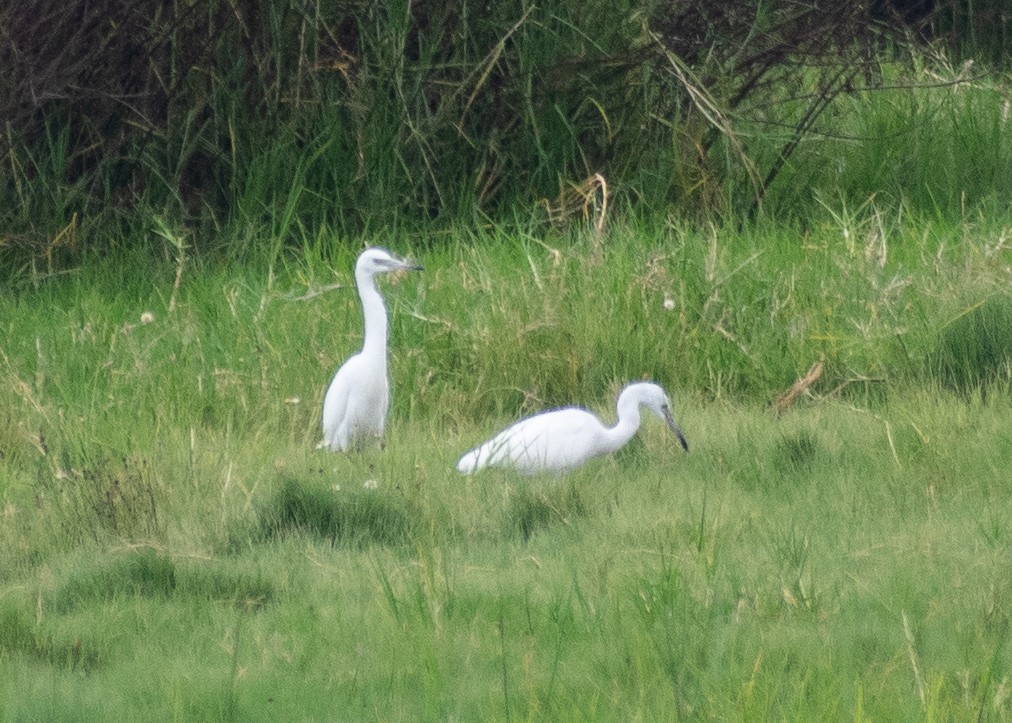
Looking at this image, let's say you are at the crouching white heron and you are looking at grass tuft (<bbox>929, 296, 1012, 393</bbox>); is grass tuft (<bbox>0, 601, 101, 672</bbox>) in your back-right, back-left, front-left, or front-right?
back-right

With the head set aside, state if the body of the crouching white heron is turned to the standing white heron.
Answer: no

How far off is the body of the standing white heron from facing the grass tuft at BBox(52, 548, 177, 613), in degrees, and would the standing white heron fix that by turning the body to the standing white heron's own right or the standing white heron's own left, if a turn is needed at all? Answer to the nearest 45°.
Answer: approximately 90° to the standing white heron's own right

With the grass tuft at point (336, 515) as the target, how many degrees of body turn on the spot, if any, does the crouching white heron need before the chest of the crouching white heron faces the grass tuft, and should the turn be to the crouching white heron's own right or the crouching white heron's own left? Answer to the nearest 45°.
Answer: approximately 135° to the crouching white heron's own right

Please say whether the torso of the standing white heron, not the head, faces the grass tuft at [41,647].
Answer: no

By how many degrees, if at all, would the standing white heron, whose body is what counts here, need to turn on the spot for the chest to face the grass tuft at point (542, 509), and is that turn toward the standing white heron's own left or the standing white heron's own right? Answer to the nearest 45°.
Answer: approximately 45° to the standing white heron's own right

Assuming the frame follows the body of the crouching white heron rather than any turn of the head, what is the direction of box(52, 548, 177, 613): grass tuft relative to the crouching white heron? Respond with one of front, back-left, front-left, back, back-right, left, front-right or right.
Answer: back-right

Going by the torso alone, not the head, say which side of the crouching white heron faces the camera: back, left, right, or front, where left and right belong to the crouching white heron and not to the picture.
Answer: right

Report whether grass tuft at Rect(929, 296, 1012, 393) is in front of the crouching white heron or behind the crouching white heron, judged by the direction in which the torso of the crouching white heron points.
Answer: in front

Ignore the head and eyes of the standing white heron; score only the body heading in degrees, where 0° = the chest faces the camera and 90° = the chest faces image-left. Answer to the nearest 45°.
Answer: approximately 270°

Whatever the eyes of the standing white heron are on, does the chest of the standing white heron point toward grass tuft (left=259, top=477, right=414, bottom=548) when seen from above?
no
